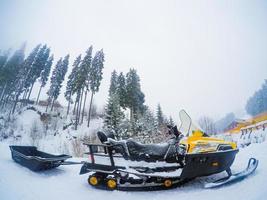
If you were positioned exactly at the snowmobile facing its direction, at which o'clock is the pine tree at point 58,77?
The pine tree is roughly at 8 o'clock from the snowmobile.

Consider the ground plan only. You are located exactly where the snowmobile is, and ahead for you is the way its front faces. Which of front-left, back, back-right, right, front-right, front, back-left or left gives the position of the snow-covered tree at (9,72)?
back-left

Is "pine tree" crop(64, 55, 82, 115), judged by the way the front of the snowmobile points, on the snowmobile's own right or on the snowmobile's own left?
on the snowmobile's own left

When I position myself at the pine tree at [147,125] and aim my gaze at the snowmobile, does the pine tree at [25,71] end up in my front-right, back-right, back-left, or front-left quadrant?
back-right

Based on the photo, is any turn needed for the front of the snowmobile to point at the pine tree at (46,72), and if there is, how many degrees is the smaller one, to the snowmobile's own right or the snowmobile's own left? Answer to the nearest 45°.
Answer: approximately 135° to the snowmobile's own left

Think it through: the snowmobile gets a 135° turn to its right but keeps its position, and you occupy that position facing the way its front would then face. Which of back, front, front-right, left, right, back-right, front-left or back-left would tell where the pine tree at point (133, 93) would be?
back-right

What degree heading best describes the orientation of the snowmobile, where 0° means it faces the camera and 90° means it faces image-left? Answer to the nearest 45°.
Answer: approximately 270°

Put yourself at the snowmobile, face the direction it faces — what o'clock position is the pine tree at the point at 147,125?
The pine tree is roughly at 9 o'clock from the snowmobile.

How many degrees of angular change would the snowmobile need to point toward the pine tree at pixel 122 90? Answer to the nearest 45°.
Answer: approximately 90° to its left
